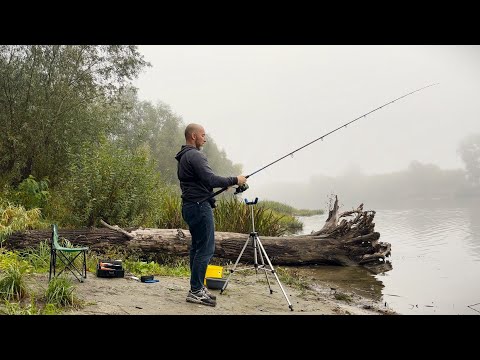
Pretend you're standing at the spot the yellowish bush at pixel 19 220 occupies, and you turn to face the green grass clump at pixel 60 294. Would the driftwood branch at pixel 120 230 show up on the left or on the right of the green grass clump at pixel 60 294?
left

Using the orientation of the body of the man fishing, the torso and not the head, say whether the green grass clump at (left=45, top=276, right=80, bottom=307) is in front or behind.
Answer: behind

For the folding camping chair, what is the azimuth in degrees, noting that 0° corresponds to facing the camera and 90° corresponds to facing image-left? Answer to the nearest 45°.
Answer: approximately 270°

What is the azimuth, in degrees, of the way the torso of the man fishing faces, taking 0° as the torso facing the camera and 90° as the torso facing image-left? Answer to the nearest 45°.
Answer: approximately 270°

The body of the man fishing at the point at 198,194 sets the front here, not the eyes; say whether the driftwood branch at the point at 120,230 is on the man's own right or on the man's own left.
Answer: on the man's own left

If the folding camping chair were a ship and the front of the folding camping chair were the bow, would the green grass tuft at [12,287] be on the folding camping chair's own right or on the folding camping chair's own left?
on the folding camping chair's own right

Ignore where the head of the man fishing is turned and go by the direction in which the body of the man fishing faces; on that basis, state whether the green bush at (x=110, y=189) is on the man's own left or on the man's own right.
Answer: on the man's own left

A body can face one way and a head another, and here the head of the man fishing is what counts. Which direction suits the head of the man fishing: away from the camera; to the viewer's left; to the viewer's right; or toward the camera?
to the viewer's right

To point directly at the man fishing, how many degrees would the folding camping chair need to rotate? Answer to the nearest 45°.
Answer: approximately 45° to its right

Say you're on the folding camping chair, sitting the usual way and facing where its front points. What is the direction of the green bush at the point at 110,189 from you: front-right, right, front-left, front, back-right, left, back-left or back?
left

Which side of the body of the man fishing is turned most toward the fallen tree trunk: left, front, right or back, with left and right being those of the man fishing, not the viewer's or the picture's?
left

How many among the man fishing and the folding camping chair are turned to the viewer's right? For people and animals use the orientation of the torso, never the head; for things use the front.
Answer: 2

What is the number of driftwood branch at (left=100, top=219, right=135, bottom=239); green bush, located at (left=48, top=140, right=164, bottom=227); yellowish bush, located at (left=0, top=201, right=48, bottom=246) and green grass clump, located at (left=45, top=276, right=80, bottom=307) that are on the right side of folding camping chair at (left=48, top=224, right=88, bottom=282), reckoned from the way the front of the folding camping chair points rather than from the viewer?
1
